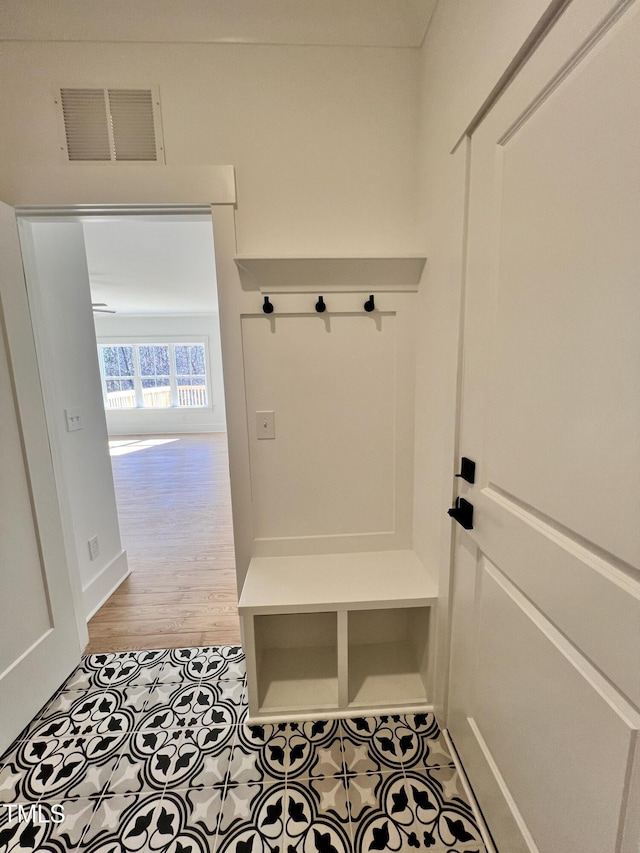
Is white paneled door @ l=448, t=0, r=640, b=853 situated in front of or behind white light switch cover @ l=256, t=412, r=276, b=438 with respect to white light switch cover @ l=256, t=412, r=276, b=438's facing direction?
in front

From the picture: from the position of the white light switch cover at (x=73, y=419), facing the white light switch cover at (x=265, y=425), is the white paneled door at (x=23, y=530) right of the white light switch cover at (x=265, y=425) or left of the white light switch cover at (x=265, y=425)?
right

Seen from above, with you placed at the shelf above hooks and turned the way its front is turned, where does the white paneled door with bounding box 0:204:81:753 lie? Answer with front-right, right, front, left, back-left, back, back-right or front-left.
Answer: right

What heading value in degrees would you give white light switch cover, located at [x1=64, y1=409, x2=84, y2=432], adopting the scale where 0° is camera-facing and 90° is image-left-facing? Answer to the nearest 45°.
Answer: approximately 315°

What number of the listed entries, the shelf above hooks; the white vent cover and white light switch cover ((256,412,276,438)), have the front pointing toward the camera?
3

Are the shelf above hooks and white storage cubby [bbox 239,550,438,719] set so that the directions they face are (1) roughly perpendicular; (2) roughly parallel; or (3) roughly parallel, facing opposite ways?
roughly parallel

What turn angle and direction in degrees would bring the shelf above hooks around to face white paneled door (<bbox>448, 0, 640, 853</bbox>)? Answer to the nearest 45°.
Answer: approximately 45° to its left

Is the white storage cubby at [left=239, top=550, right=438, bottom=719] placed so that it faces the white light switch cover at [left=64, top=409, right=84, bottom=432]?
no

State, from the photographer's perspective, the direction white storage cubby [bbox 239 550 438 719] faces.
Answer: facing the viewer

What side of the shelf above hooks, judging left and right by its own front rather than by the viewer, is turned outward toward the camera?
front

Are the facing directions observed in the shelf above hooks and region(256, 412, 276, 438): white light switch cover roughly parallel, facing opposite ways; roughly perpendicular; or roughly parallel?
roughly parallel

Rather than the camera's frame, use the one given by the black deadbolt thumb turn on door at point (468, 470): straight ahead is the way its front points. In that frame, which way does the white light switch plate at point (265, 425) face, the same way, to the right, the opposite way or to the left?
to the left

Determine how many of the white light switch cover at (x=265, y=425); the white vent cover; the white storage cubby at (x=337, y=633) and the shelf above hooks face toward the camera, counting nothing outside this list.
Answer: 4

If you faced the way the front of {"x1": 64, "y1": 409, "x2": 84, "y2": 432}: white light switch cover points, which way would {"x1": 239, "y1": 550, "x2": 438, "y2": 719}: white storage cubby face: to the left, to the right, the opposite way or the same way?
to the right

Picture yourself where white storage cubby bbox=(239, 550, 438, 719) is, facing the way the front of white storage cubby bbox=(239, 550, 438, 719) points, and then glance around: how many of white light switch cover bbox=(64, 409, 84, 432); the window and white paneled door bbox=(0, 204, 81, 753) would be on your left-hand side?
0

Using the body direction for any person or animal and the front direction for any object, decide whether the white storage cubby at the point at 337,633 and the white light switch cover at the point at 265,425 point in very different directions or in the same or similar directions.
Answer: same or similar directions
